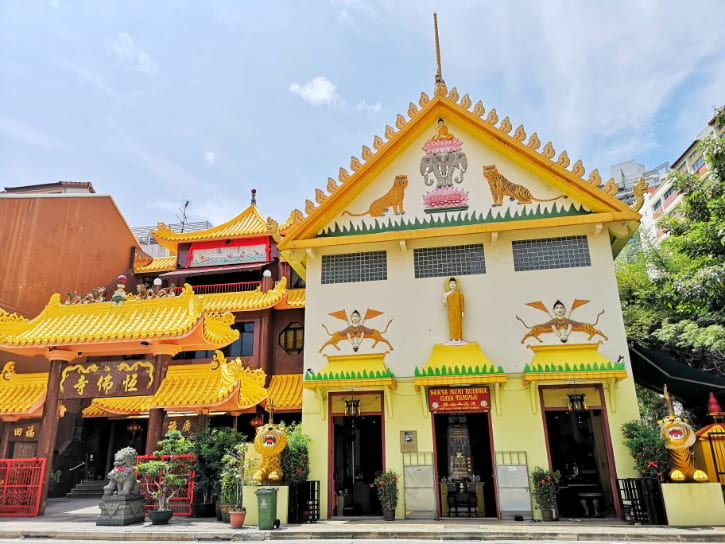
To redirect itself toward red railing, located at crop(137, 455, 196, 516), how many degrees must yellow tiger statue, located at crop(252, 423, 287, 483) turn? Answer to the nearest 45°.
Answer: approximately 135° to its right

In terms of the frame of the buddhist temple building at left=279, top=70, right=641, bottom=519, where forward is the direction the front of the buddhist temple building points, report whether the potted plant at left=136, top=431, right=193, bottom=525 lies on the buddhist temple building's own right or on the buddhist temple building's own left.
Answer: on the buddhist temple building's own right

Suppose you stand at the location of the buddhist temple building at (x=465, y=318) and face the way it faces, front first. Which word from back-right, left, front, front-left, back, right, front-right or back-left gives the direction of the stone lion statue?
right

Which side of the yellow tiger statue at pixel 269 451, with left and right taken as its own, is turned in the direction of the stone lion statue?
right

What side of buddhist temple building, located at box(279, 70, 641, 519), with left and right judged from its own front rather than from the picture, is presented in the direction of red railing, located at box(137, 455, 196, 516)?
right

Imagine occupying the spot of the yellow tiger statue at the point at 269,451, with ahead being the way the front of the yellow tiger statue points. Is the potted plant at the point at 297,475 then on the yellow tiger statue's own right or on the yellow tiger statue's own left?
on the yellow tiger statue's own left

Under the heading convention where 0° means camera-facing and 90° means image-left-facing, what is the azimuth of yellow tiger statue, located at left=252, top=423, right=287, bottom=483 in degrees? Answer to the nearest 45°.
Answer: approximately 0°

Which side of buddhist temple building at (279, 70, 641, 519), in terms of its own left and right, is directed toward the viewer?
front
